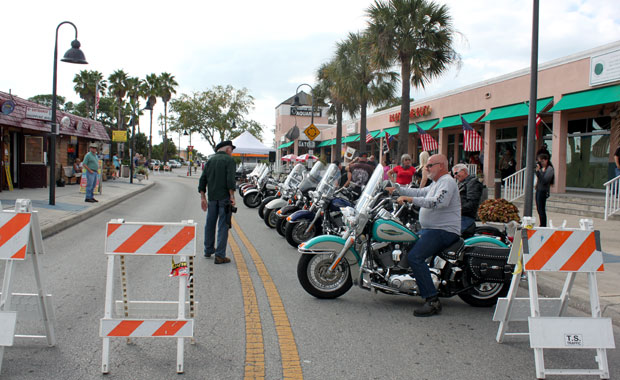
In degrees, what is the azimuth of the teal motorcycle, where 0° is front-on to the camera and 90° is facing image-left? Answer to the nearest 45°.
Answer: approximately 90°

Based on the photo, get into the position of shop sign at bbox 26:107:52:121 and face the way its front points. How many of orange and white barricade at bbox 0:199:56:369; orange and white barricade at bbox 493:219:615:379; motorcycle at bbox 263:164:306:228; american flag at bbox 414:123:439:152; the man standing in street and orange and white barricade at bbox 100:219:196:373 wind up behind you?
0

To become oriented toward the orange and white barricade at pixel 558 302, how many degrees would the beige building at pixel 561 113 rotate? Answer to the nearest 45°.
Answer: approximately 45° to its left

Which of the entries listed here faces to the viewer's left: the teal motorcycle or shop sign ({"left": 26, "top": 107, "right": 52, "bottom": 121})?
the teal motorcycle

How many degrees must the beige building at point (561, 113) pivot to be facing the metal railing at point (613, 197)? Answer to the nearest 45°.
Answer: approximately 45° to its left

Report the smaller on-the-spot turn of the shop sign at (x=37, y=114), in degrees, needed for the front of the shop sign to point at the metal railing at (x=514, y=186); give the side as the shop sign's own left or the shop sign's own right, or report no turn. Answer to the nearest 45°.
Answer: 0° — it already faces it

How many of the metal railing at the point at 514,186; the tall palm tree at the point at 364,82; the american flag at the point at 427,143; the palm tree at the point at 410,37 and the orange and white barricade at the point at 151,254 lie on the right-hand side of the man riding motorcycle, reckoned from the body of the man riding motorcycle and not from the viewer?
4

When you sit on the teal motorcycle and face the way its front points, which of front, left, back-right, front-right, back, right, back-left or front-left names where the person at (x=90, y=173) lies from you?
front-right

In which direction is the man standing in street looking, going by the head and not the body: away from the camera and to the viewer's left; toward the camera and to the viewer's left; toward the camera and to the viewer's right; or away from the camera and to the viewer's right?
away from the camera and to the viewer's right

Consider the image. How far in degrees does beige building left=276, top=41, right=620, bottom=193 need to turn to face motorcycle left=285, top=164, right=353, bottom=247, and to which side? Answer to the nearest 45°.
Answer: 0° — it already faces it

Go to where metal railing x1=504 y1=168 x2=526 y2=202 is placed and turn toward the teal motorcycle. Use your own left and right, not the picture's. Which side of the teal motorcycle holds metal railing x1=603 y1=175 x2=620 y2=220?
left

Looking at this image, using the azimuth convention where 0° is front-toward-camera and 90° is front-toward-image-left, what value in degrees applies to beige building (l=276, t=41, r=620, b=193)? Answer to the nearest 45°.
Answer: approximately 45°

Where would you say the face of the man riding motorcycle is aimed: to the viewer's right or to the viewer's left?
to the viewer's left

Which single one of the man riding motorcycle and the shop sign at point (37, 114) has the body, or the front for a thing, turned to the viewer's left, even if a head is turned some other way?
the man riding motorcycle

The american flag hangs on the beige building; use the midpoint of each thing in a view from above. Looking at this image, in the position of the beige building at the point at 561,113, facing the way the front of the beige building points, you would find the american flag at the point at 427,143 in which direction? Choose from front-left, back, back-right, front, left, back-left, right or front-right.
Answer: right

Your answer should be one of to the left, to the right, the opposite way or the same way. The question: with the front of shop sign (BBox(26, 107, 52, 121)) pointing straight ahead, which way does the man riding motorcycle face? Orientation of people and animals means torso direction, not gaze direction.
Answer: the opposite way

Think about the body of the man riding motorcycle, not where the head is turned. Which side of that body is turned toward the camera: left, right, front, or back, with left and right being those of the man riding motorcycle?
left

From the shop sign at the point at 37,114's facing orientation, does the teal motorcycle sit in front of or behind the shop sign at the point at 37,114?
in front

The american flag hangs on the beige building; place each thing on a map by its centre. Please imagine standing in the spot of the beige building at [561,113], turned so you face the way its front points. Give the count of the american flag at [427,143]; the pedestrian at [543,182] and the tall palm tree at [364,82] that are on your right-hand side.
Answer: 2

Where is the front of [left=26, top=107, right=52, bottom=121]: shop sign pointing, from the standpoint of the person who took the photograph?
facing the viewer and to the right of the viewer
